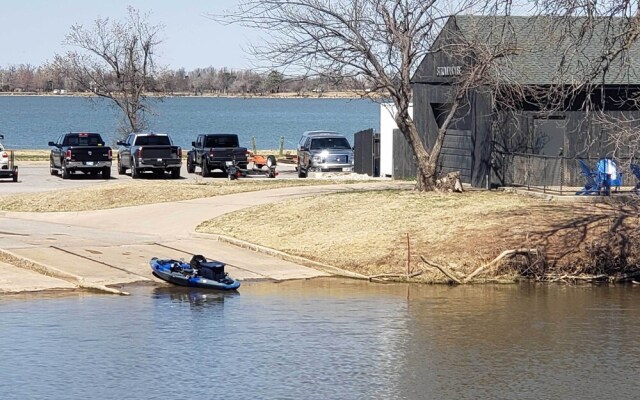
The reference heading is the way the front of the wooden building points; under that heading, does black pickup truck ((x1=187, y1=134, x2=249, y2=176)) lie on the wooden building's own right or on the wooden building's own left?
on the wooden building's own right

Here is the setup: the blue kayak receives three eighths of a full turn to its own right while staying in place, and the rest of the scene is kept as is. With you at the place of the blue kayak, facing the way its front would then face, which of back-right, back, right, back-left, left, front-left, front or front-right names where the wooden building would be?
front-left

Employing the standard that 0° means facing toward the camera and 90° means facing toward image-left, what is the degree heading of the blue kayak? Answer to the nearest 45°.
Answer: approximately 135°

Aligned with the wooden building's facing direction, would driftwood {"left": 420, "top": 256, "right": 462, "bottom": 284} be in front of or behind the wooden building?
in front

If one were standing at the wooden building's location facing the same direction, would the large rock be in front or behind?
in front

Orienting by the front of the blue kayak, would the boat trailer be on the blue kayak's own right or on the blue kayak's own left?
on the blue kayak's own right
